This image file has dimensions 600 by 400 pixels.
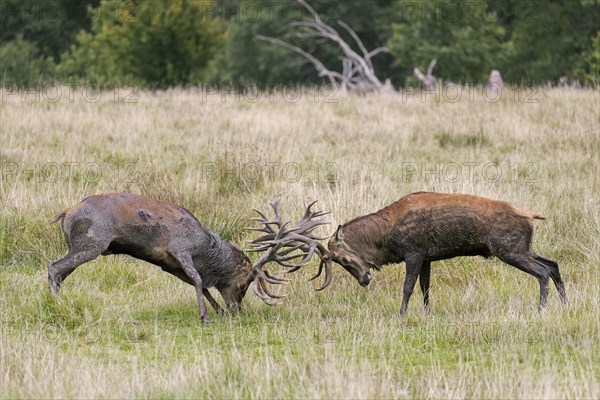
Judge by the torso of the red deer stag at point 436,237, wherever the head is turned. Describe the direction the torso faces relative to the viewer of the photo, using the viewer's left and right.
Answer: facing to the left of the viewer

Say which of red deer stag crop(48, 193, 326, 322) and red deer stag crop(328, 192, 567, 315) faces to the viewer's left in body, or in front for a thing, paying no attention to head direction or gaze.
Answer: red deer stag crop(328, 192, 567, 315)

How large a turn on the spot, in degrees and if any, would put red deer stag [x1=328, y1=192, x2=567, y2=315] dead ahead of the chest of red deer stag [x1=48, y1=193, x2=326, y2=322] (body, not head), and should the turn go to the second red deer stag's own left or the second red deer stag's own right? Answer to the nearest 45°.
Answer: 0° — it already faces it

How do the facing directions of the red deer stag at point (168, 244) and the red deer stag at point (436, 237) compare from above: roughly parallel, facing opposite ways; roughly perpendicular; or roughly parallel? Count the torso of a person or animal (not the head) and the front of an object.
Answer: roughly parallel, facing opposite ways

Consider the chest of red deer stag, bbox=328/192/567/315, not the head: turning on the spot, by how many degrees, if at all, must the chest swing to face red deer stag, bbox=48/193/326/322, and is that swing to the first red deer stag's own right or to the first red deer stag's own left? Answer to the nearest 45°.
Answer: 0° — it already faces it

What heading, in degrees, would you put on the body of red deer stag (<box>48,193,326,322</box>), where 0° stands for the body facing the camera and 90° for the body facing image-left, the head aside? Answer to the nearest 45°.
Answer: approximately 270°

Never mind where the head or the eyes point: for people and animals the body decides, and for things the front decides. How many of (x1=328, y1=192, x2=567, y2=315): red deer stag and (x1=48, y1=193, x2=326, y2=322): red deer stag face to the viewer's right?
1
